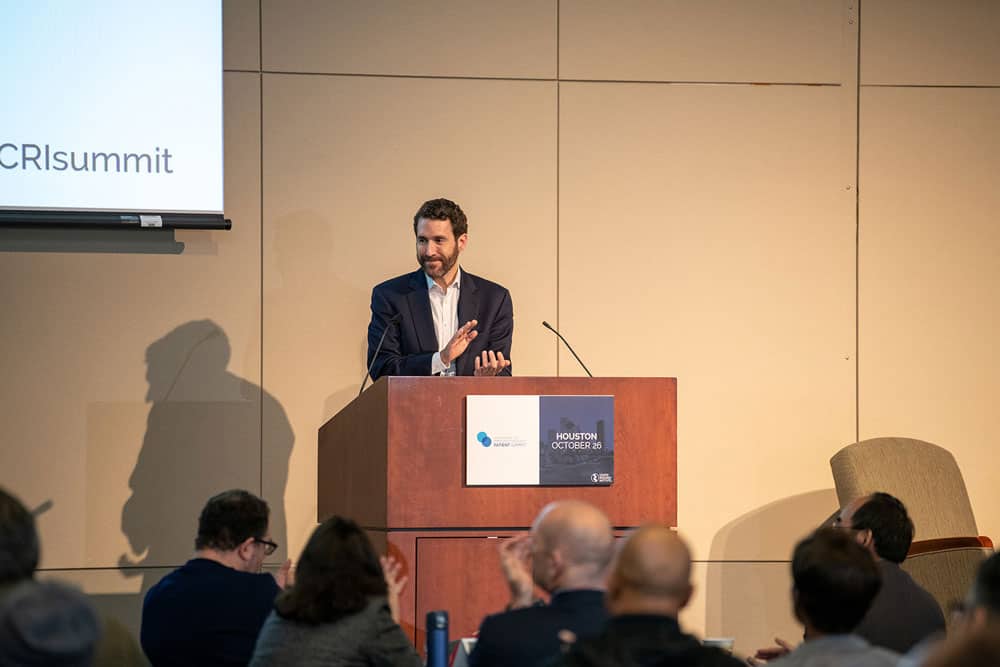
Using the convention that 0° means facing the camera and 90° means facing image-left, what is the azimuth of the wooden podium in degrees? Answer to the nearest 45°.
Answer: approximately 0°

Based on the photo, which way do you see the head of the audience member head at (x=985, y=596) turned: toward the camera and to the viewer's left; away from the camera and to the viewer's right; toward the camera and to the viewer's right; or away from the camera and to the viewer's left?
away from the camera and to the viewer's left

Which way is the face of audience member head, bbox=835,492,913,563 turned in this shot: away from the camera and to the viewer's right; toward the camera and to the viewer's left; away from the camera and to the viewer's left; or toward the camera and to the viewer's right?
away from the camera and to the viewer's left

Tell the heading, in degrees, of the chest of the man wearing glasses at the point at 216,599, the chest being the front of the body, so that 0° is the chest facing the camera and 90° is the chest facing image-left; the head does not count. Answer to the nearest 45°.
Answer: approximately 225°

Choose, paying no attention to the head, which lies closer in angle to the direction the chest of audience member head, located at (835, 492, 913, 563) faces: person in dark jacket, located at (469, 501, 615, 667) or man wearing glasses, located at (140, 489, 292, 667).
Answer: the man wearing glasses

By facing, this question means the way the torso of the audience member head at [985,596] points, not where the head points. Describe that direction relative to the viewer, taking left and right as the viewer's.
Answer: facing away from the viewer and to the left of the viewer

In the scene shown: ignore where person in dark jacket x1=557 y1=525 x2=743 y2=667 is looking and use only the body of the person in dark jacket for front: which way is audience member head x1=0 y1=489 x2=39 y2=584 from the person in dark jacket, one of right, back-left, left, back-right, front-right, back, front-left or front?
left

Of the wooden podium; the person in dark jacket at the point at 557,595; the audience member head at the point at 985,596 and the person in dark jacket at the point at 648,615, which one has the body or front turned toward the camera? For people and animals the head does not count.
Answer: the wooden podium

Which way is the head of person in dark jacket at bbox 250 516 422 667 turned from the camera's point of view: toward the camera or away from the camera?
away from the camera

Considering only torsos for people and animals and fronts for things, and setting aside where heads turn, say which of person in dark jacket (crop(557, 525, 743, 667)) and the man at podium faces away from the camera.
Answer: the person in dark jacket

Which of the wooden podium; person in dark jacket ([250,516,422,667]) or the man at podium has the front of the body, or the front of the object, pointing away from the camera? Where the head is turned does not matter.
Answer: the person in dark jacket

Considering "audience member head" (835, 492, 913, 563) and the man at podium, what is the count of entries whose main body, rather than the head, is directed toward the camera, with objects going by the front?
1

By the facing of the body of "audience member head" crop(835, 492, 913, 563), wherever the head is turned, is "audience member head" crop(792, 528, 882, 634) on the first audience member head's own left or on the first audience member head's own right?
on the first audience member head's own left

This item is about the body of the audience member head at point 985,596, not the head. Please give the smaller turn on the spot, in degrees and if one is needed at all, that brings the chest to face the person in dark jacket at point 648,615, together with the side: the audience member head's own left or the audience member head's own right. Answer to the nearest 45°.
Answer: approximately 45° to the audience member head's own left

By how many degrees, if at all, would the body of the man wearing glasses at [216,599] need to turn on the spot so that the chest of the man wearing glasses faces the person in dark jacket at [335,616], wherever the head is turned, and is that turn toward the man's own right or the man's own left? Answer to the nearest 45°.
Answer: approximately 135° to the man's own right

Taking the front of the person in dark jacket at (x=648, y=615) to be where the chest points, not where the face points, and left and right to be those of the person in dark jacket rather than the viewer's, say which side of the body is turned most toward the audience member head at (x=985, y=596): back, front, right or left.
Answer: right
